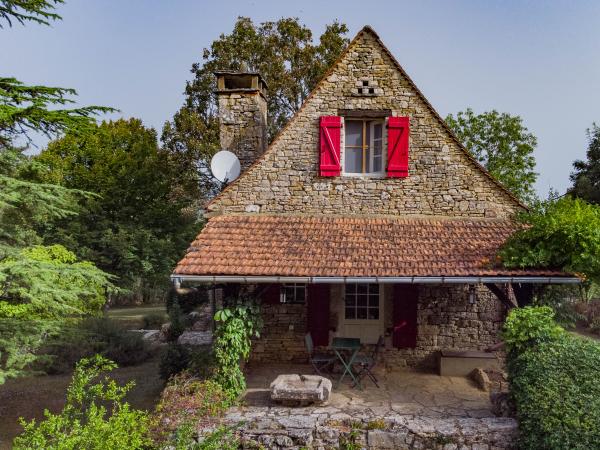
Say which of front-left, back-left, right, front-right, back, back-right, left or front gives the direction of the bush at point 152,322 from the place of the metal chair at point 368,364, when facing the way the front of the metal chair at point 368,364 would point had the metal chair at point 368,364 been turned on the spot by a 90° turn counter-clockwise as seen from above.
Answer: back-right

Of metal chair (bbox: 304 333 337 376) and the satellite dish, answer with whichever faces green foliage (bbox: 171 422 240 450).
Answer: the satellite dish

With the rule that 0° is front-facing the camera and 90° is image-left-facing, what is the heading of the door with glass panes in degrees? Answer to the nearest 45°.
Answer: approximately 0°

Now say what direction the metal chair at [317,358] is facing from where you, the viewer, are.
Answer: facing to the right of the viewer

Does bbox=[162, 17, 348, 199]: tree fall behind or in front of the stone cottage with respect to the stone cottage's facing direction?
behind

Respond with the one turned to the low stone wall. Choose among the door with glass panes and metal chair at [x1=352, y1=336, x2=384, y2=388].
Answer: the door with glass panes

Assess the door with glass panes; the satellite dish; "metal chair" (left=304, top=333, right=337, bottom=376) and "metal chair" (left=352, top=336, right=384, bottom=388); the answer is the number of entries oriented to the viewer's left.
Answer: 1

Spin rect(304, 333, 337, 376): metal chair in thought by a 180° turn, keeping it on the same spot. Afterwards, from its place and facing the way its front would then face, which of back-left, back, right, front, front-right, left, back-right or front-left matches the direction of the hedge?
back-left

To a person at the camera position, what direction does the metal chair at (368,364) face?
facing to the left of the viewer

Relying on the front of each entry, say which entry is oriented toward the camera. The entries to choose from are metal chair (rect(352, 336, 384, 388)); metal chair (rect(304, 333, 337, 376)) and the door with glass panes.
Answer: the door with glass panes

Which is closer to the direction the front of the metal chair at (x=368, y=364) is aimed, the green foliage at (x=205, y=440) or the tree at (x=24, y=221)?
the tree

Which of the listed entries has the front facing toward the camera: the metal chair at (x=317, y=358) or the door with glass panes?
the door with glass panes

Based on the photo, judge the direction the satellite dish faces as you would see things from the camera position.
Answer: facing the viewer

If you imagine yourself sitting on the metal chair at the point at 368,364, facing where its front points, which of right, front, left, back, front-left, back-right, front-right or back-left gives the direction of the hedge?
back-left

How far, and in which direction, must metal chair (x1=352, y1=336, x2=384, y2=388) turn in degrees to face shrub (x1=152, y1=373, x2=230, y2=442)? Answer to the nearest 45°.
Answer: approximately 45° to its left

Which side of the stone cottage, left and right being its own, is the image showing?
front
